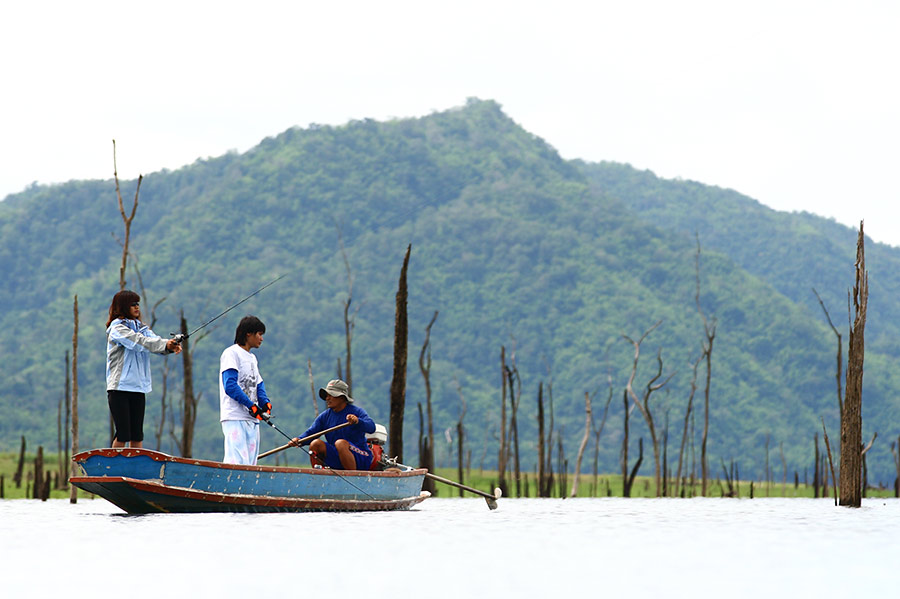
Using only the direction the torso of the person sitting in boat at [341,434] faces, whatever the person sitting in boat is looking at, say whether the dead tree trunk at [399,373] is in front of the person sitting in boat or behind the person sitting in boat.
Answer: behind

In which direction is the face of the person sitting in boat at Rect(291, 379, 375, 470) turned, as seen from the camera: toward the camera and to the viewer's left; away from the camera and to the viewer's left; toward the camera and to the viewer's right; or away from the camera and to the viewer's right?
toward the camera and to the viewer's left

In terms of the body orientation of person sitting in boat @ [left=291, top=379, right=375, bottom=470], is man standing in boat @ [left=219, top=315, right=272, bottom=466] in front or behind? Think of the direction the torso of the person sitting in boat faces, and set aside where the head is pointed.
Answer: in front

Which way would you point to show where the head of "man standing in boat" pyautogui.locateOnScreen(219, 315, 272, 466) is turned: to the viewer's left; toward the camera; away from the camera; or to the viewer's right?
to the viewer's right

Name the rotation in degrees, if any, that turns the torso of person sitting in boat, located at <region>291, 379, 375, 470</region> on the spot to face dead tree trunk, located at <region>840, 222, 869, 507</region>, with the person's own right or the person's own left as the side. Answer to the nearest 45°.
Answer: approximately 135° to the person's own left

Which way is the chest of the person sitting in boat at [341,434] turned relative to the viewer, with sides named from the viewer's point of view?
facing the viewer and to the left of the viewer

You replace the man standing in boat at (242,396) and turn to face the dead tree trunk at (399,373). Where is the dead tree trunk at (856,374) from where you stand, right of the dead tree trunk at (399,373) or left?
right

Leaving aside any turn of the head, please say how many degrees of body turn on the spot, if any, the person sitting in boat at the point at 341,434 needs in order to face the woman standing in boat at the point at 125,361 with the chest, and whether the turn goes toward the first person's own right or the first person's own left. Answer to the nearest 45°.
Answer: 0° — they already face them
